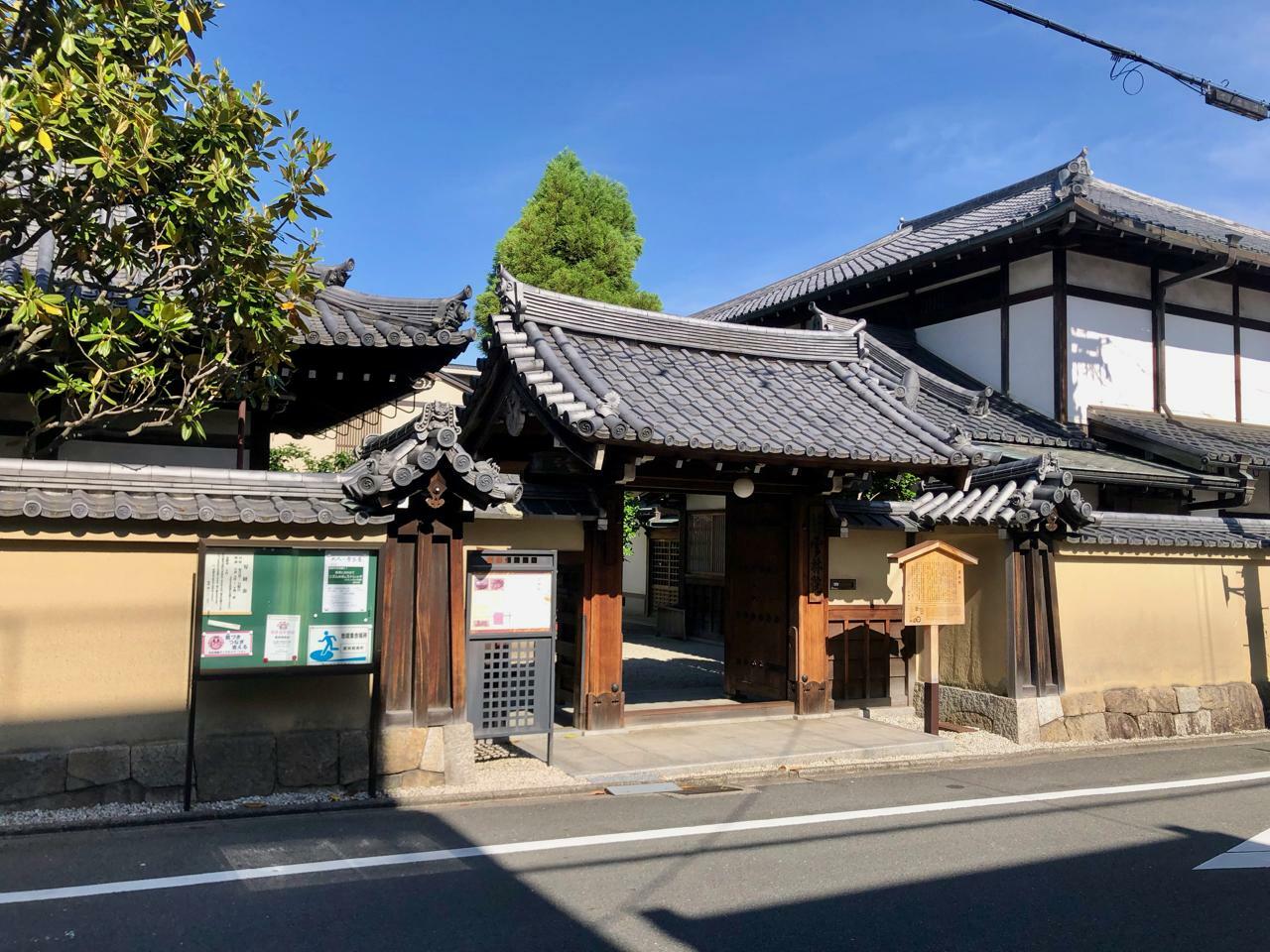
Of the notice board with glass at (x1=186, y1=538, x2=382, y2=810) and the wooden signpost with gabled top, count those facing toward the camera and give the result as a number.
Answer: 2

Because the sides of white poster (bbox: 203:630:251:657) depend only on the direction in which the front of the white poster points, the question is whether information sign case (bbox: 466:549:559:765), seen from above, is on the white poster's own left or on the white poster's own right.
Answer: on the white poster's own left

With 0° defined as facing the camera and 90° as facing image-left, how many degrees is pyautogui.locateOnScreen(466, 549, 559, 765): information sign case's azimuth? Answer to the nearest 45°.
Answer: approximately 0°

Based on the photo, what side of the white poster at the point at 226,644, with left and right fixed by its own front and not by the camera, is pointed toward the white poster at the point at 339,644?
left

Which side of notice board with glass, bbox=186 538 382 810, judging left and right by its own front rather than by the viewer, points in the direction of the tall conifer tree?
back
